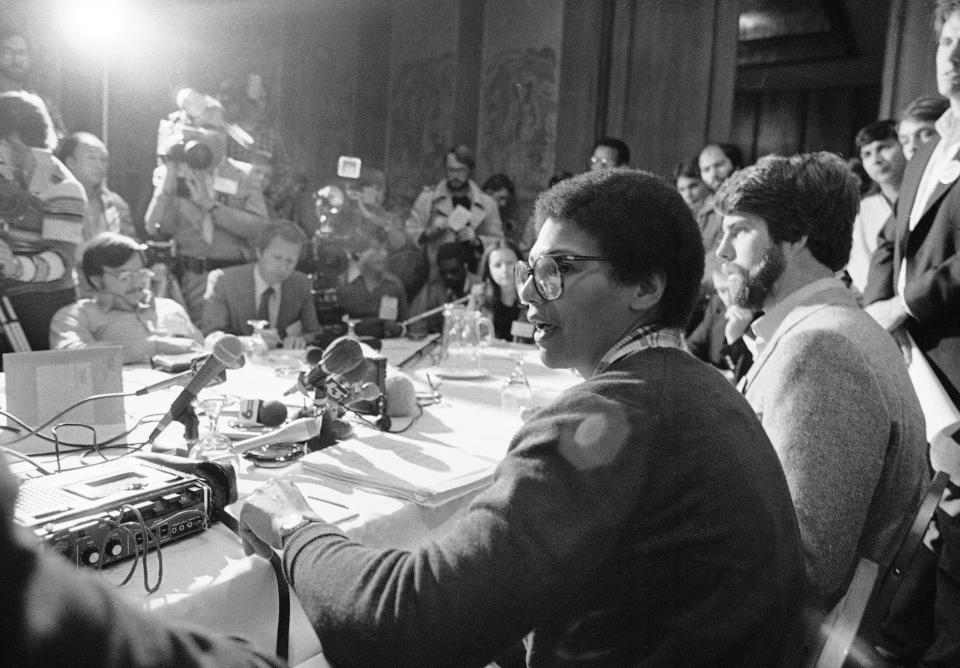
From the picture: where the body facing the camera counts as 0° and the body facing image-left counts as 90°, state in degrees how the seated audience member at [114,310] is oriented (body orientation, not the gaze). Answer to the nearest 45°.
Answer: approximately 315°

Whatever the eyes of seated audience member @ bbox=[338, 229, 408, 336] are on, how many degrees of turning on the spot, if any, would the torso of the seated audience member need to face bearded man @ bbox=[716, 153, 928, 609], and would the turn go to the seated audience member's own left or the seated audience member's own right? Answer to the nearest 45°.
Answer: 0° — they already face them

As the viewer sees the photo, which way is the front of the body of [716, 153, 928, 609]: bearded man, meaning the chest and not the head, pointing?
to the viewer's left

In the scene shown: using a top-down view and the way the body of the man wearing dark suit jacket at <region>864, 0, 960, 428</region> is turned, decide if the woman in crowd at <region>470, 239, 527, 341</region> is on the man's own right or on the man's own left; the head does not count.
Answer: on the man's own right

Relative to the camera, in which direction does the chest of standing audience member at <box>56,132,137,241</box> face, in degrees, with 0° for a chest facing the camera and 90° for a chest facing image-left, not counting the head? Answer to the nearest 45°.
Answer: approximately 315°

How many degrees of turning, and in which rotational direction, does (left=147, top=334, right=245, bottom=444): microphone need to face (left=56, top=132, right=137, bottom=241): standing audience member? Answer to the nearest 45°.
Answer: approximately 90° to its left

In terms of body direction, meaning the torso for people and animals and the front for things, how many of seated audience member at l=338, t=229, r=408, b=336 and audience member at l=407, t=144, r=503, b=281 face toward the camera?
2

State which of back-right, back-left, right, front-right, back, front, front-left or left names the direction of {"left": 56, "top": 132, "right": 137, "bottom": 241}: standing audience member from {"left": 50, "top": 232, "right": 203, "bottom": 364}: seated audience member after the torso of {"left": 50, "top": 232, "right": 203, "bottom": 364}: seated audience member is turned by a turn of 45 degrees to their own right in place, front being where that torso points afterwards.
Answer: back

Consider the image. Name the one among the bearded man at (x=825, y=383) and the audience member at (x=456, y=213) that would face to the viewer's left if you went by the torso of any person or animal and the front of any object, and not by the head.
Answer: the bearded man

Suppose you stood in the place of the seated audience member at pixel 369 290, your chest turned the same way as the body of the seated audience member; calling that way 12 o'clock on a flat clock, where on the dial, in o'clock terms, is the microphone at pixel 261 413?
The microphone is roughly at 12 o'clock from the seated audience member.

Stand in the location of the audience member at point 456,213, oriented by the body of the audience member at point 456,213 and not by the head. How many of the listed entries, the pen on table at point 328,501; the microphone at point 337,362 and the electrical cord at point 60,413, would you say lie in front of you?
3

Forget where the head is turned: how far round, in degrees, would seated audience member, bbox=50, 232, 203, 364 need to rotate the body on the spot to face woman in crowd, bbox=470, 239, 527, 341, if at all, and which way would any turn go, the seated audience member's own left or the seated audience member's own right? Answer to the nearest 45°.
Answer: approximately 90° to the seated audience member's own left

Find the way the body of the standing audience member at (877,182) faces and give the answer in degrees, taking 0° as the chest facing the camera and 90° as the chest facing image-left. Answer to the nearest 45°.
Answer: approximately 45°

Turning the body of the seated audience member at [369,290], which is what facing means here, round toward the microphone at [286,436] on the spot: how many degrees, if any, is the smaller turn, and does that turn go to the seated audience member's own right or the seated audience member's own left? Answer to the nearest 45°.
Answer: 0° — they already face it
